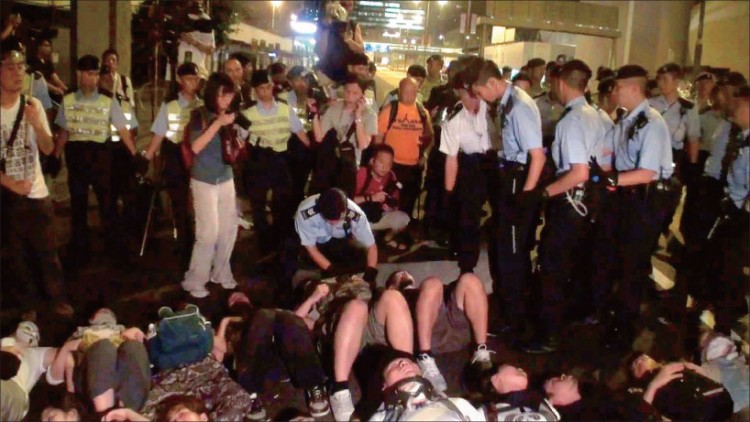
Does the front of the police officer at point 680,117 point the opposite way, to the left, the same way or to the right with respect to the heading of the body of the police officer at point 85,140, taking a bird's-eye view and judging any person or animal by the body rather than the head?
to the right

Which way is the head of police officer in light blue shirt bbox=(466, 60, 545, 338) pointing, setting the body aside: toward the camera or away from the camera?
toward the camera

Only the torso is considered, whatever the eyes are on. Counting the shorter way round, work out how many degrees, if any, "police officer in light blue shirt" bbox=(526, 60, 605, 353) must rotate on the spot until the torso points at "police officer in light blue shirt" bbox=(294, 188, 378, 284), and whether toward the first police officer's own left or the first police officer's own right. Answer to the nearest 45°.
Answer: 0° — they already face them

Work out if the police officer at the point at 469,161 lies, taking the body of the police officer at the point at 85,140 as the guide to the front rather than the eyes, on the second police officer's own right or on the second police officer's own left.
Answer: on the second police officer's own left

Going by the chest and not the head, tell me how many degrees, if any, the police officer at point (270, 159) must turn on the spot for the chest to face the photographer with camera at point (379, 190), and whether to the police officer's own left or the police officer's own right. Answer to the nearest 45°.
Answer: approximately 90° to the police officer's own left

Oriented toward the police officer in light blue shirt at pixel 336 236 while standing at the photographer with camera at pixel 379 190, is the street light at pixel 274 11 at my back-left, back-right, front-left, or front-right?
back-right

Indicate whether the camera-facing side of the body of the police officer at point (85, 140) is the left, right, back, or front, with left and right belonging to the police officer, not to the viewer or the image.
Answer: front

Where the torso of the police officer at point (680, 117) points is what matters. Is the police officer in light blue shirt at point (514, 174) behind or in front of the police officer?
in front

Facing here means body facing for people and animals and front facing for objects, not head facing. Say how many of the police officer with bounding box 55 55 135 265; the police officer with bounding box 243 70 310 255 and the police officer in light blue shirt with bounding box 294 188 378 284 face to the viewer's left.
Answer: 0

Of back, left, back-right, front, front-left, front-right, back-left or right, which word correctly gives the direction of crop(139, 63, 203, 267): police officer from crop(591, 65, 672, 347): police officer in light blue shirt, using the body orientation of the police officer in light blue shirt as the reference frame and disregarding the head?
front

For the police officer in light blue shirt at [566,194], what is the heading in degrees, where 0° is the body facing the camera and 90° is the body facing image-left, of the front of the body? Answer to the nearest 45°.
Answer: approximately 90°

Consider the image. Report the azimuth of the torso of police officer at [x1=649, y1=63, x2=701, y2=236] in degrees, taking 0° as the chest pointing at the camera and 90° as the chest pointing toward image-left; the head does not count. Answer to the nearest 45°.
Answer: approximately 45°

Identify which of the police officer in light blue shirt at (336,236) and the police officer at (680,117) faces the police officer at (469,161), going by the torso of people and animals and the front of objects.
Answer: the police officer at (680,117)

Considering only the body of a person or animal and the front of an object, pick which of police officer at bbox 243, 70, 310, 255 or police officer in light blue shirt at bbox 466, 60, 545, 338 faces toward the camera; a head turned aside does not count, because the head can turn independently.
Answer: the police officer

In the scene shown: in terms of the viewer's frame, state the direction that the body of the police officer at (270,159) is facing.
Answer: toward the camera

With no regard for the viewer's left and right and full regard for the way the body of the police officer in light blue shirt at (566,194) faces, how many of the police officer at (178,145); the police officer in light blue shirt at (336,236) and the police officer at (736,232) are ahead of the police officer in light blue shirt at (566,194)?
2

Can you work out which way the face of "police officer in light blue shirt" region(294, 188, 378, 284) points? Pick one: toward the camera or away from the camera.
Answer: toward the camera

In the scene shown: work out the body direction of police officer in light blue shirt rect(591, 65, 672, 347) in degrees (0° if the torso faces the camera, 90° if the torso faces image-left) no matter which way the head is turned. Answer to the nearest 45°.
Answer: approximately 90°

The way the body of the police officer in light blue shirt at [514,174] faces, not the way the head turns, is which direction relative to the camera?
to the viewer's left

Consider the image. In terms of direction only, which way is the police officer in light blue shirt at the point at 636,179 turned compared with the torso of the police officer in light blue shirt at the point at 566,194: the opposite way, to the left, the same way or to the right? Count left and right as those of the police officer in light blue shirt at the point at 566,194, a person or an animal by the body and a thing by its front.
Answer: the same way
